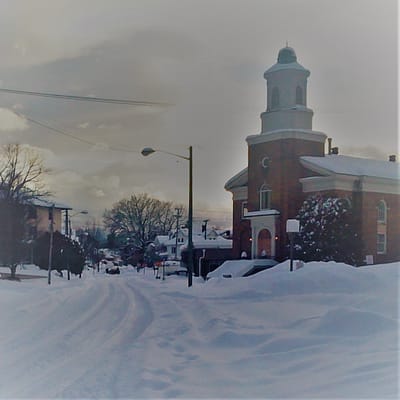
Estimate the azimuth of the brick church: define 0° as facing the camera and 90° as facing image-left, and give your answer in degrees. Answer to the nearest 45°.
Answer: approximately 45°

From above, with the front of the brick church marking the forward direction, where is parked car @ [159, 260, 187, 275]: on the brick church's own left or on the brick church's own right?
on the brick church's own right
